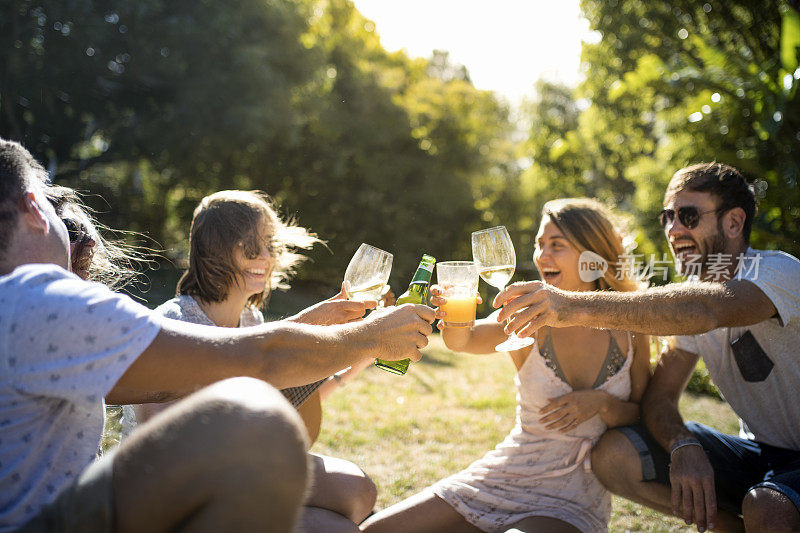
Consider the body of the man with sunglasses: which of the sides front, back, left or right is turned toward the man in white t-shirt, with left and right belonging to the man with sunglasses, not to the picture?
front

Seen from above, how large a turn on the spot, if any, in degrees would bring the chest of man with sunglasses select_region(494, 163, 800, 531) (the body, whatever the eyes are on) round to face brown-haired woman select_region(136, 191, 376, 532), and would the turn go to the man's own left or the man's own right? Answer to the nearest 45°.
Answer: approximately 45° to the man's own right

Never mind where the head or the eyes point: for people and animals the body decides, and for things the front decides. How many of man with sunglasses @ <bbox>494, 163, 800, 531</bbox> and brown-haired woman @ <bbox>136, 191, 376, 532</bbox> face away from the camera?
0

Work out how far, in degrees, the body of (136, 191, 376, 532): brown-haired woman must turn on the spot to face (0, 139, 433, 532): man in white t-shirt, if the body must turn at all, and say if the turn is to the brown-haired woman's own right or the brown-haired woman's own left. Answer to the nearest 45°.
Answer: approximately 45° to the brown-haired woman's own right

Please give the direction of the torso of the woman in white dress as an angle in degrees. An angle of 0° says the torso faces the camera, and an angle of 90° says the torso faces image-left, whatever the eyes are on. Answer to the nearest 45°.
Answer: approximately 45°

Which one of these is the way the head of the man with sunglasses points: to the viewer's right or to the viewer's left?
to the viewer's left

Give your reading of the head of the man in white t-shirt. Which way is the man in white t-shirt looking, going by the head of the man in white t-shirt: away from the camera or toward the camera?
away from the camera

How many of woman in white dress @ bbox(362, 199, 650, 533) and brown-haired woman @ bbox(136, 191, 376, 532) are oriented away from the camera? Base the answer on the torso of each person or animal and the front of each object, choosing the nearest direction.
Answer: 0
